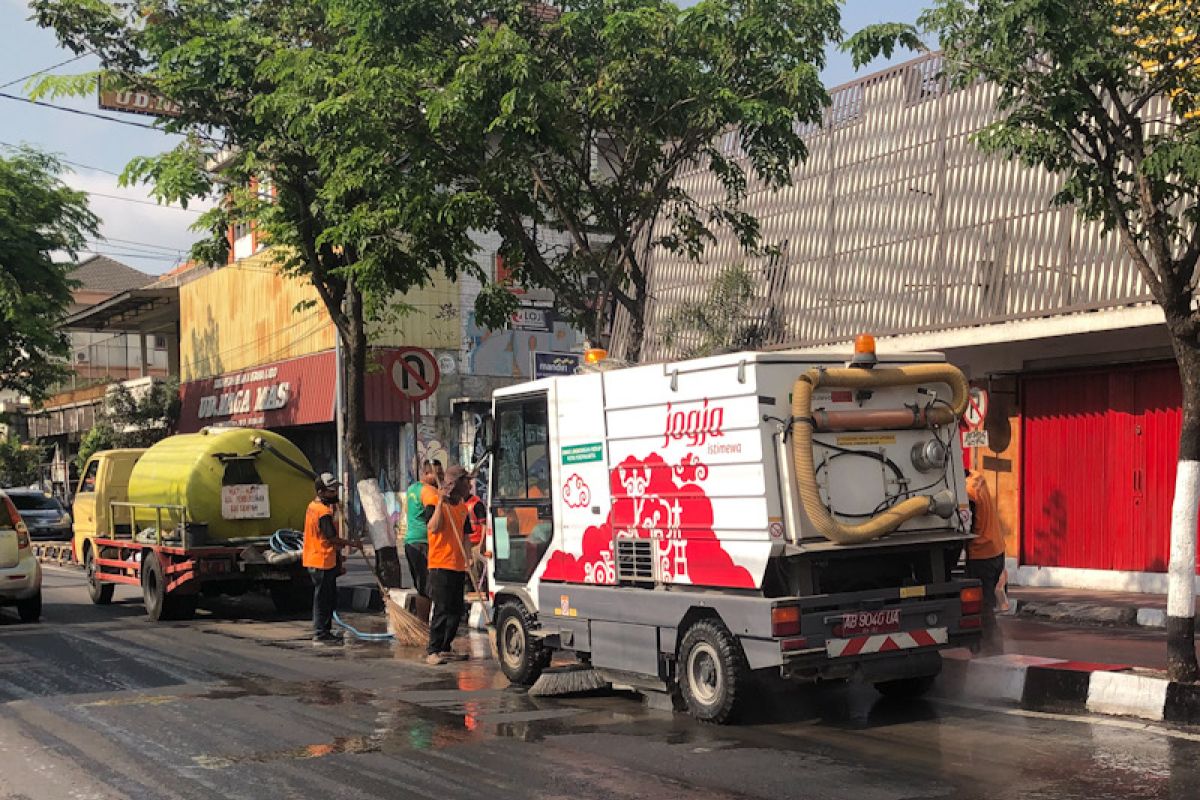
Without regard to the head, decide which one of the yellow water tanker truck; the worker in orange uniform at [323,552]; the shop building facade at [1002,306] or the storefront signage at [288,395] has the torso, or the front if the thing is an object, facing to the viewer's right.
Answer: the worker in orange uniform

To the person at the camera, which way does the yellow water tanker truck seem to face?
facing away from the viewer and to the left of the viewer

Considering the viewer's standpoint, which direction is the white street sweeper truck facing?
facing away from the viewer and to the left of the viewer

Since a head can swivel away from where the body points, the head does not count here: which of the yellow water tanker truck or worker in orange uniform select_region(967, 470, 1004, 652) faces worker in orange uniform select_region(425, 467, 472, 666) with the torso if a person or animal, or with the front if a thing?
worker in orange uniform select_region(967, 470, 1004, 652)

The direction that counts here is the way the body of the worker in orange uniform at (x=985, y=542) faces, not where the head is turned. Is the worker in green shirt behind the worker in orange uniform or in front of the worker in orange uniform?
in front

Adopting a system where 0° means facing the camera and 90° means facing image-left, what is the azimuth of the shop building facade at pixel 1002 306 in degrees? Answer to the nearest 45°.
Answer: approximately 45°

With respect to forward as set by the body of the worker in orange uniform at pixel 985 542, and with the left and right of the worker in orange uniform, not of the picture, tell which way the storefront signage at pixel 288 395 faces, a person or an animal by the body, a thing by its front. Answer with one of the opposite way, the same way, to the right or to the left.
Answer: to the left

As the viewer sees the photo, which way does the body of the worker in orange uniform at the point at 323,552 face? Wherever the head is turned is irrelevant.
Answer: to the viewer's right

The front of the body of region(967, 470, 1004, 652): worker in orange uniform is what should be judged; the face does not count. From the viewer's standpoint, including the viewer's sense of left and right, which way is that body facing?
facing to the left of the viewer

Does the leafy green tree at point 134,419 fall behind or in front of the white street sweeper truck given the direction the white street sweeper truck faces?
in front

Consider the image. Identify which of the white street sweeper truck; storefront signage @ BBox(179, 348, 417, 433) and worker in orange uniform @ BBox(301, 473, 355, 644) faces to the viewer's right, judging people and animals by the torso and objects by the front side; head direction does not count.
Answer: the worker in orange uniform

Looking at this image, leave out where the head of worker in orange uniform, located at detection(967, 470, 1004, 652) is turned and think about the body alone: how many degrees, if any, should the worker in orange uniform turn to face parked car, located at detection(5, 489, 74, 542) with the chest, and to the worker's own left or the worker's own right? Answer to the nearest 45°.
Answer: approximately 45° to the worker's own right

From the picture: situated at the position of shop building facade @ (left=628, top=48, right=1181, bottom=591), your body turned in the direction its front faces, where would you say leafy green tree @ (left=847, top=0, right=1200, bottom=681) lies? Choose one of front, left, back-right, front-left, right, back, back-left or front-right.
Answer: front-left

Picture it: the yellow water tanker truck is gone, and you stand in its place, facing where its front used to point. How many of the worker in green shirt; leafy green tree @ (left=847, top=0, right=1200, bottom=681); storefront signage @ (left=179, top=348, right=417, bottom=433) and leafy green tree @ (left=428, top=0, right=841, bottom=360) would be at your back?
3

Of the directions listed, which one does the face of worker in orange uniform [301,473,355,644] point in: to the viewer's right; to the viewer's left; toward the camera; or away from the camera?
to the viewer's right
